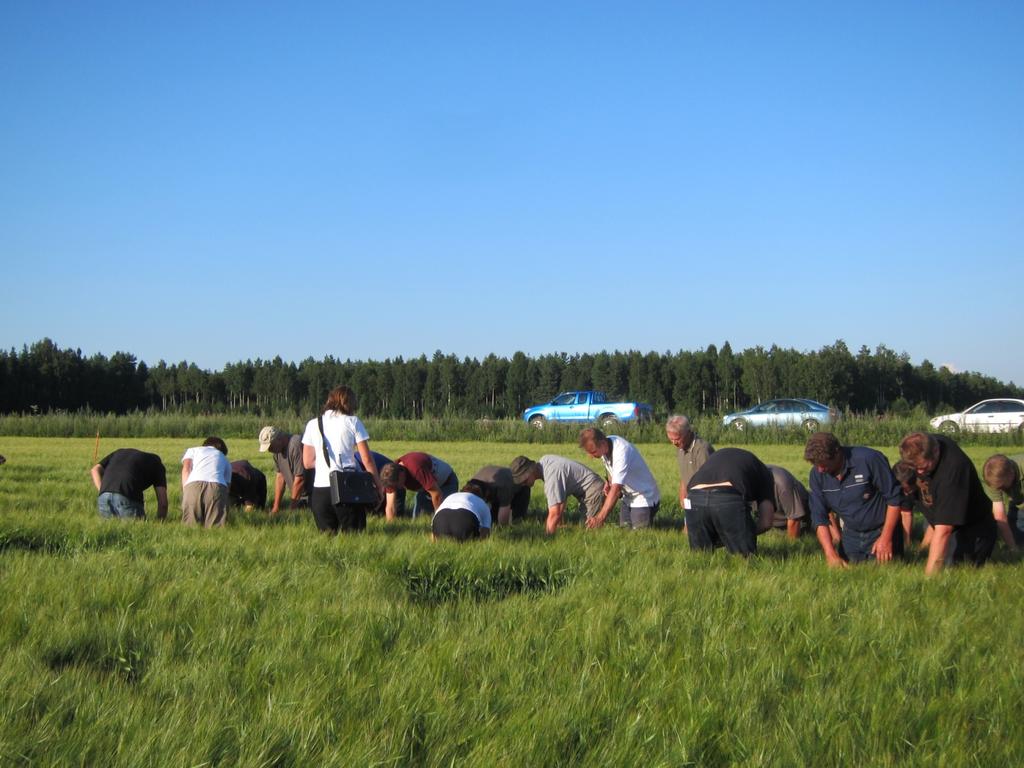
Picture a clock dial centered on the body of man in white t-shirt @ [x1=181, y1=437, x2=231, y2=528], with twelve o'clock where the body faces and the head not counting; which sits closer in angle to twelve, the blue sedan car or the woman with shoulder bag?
the blue sedan car

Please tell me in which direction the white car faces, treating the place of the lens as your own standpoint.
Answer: facing to the left of the viewer

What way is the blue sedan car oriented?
to the viewer's left

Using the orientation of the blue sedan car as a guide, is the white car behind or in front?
behind

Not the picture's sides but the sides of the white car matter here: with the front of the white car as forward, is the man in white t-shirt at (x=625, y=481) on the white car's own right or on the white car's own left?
on the white car's own left

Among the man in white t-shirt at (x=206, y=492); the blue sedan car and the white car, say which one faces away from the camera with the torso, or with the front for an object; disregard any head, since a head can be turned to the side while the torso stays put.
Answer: the man in white t-shirt

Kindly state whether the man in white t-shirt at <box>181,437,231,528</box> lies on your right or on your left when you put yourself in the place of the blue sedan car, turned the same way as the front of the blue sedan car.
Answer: on your left

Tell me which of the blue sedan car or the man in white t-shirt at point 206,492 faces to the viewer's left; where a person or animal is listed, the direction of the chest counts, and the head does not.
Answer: the blue sedan car

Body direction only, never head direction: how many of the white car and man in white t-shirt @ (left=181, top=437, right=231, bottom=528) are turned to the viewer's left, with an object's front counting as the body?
1

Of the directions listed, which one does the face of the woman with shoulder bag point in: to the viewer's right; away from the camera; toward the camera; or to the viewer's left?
away from the camera

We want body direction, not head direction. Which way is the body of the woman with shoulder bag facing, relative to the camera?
away from the camera

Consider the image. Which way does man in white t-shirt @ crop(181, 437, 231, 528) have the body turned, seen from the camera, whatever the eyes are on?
away from the camera

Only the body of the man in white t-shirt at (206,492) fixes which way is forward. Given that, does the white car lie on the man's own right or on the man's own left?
on the man's own right
